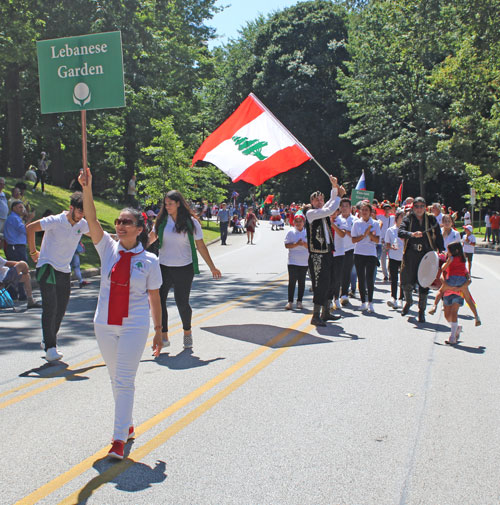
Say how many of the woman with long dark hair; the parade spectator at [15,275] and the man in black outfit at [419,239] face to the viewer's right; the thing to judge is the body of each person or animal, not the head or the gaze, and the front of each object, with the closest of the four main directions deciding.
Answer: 1

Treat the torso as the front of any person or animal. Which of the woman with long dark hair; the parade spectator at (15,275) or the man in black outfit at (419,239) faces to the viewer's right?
the parade spectator

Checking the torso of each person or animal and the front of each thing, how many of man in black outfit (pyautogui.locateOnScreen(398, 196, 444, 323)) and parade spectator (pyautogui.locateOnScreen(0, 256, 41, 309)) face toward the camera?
1

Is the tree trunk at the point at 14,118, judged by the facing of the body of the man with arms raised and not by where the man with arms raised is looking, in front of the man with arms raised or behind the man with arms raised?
behind

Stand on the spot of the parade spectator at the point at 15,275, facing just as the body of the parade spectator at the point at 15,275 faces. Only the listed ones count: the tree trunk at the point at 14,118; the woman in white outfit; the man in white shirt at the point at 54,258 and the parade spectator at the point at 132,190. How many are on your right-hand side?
2

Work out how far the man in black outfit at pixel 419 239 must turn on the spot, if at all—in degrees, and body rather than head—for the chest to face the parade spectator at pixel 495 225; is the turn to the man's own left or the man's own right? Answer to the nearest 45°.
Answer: approximately 180°

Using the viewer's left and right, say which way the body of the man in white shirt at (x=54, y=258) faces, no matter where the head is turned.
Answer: facing the viewer and to the right of the viewer

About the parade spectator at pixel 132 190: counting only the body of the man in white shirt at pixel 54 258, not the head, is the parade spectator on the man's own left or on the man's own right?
on the man's own left

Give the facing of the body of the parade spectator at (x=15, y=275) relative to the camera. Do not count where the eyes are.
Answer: to the viewer's right

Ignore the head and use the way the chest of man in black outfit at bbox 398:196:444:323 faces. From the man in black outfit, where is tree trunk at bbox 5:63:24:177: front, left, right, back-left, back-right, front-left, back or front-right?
back-right

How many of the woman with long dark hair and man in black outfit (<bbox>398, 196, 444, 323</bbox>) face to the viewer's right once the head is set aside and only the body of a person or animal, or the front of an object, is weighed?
0

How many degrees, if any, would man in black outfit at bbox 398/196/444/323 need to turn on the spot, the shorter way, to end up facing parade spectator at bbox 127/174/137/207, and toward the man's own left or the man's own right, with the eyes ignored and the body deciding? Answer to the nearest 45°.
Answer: approximately 135° to the man's own right
